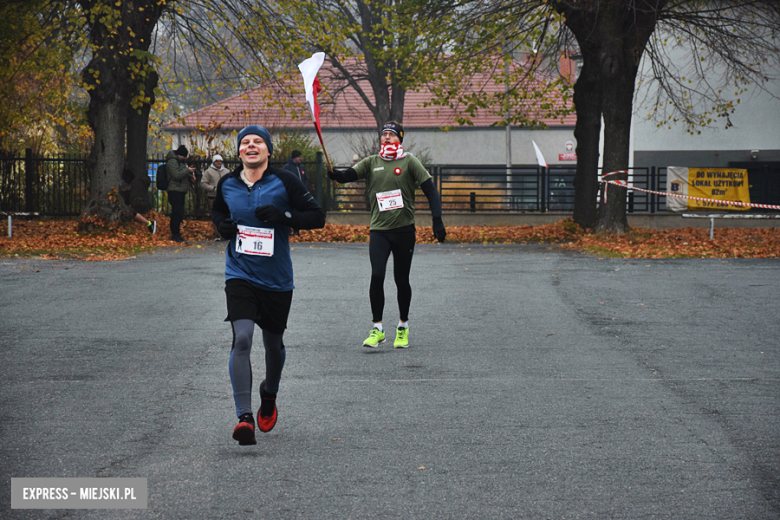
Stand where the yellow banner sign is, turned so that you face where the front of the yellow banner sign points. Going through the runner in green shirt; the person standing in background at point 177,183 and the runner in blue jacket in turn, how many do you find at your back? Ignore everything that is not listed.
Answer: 0

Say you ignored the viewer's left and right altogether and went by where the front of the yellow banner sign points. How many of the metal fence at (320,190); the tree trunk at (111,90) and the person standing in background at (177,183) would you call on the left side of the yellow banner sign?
0

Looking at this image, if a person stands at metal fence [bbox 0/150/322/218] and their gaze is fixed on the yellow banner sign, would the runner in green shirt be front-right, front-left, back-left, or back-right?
front-right

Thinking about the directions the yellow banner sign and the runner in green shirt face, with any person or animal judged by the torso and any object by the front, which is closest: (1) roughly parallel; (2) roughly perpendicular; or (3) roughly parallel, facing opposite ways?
roughly parallel

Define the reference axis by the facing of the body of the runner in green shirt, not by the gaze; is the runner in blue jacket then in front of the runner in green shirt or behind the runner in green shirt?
in front

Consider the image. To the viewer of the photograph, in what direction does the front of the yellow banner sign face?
facing the viewer

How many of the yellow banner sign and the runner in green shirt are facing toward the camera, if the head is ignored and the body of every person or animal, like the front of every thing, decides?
2

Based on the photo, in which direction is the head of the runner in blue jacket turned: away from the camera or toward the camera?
toward the camera

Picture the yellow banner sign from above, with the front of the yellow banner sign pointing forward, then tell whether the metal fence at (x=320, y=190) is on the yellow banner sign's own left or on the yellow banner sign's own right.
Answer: on the yellow banner sign's own right
